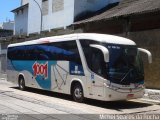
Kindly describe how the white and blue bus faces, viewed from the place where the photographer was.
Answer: facing the viewer and to the right of the viewer
